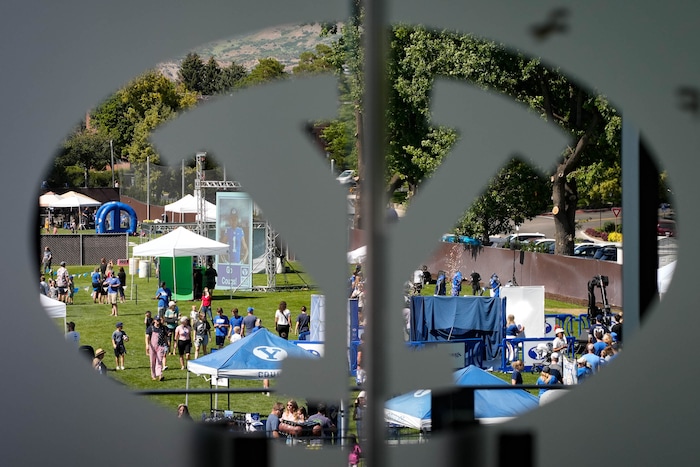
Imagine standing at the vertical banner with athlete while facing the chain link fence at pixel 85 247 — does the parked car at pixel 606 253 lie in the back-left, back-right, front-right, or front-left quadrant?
back-right

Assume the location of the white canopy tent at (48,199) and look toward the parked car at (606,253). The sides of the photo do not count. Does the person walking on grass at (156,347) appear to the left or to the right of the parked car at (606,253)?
right

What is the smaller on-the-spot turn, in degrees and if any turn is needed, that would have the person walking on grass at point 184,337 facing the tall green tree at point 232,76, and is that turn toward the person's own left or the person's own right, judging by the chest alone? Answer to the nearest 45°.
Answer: approximately 180°

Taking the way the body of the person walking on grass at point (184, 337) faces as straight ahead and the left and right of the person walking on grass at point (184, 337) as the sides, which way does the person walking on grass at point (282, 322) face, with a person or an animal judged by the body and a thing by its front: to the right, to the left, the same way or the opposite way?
the opposite way

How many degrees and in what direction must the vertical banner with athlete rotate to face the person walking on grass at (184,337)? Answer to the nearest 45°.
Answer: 0° — it already faces them

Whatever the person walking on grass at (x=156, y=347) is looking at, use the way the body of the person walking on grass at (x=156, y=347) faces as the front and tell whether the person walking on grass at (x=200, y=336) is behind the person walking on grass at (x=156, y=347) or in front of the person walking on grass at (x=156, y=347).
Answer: behind

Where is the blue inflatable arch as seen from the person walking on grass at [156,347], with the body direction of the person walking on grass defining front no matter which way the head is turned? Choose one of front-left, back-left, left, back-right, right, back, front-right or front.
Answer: back

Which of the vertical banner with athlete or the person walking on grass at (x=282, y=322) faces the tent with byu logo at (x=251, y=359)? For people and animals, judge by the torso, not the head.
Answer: the vertical banner with athlete

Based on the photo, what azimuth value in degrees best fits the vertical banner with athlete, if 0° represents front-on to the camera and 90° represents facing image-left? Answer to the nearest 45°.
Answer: approximately 0°

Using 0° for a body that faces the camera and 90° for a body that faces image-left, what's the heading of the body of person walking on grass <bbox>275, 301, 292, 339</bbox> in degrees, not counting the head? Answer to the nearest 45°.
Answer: approximately 180°

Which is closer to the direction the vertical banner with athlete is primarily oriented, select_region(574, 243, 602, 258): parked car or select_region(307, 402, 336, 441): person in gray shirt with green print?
the person in gray shirt with green print

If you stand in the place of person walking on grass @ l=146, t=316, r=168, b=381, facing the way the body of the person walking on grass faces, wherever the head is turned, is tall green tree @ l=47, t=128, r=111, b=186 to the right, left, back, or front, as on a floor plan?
back
